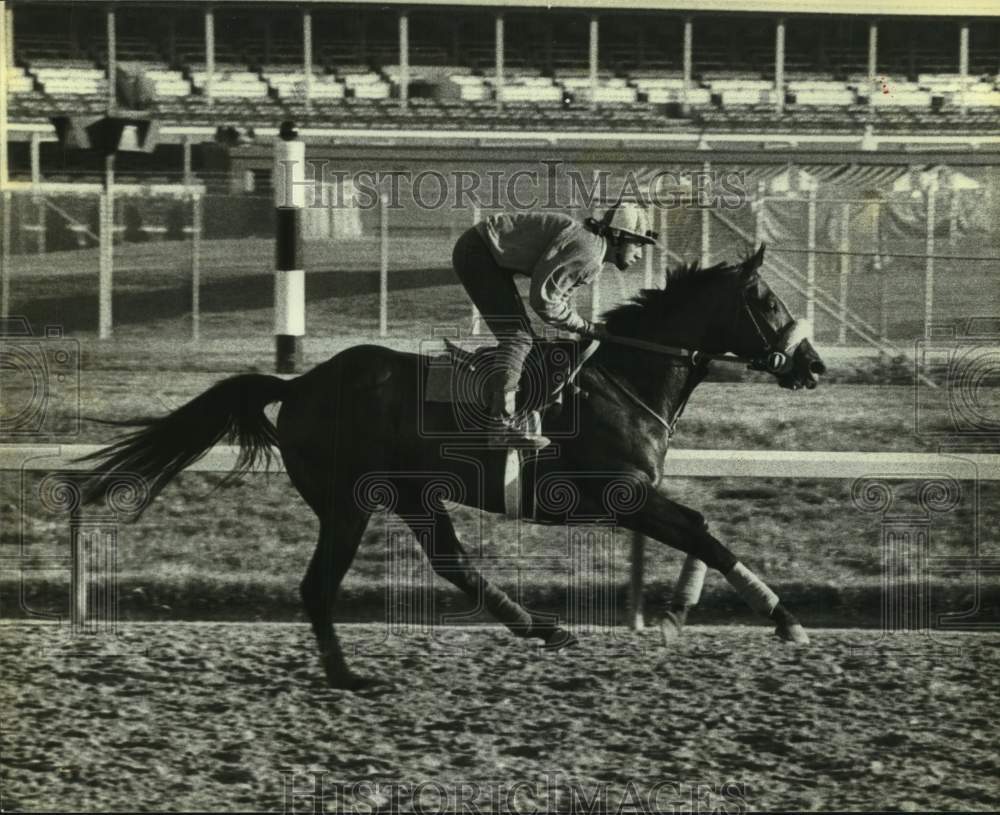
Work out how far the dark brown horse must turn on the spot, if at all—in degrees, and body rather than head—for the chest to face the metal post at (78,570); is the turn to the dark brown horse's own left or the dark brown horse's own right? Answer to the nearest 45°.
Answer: approximately 180°

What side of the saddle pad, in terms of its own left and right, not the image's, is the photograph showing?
right

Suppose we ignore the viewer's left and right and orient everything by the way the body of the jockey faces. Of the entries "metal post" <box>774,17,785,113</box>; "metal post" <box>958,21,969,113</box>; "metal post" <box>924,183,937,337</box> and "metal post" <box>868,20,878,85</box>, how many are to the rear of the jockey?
0

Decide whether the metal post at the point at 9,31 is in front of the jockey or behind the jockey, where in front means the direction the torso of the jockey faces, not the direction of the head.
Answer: behind

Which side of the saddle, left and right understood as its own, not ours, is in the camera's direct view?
right

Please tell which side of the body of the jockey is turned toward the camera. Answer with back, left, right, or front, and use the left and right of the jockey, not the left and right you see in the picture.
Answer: right

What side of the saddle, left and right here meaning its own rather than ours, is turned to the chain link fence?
left

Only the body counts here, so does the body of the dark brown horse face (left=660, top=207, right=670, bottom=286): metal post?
no

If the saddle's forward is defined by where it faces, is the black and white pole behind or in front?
behind

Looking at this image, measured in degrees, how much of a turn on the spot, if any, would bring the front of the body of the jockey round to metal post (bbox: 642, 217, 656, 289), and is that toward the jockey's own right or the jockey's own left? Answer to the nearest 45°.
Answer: approximately 90° to the jockey's own left

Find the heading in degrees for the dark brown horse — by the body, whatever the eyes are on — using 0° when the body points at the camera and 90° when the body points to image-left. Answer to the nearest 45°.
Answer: approximately 270°

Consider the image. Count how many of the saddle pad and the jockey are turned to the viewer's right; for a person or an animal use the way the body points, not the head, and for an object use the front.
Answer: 2

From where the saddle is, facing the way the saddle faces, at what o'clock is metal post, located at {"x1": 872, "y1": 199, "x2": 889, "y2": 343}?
The metal post is roughly at 10 o'clock from the saddle.

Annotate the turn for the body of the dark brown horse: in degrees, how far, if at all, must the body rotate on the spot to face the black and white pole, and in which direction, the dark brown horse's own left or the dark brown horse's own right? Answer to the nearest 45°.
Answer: approximately 135° to the dark brown horse's own left

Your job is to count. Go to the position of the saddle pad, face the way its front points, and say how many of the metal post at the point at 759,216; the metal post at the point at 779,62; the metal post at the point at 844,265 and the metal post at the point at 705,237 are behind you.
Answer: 0

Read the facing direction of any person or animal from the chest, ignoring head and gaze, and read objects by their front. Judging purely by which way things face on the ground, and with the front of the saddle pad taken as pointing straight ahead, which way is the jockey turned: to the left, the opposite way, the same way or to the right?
the same way
